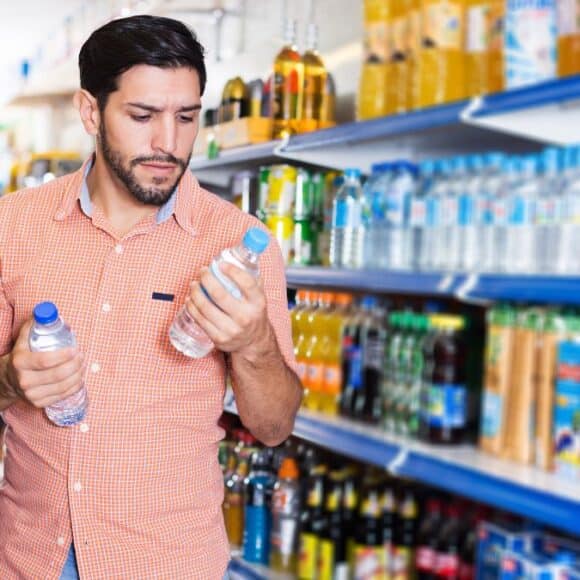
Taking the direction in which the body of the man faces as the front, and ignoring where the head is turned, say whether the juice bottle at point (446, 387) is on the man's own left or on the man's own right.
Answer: on the man's own left

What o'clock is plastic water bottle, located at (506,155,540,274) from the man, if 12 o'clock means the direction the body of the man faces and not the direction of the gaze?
The plastic water bottle is roughly at 9 o'clock from the man.

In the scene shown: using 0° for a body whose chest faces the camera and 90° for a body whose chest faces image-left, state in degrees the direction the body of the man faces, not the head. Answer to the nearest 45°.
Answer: approximately 0°

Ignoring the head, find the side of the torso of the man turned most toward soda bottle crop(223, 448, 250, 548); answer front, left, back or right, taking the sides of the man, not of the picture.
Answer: back

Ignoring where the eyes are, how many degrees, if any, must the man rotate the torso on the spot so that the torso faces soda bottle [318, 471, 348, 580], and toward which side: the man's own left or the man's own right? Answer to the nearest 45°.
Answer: approximately 135° to the man's own left

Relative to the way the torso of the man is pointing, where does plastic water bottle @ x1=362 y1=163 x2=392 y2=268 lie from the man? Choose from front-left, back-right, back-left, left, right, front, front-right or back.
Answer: back-left

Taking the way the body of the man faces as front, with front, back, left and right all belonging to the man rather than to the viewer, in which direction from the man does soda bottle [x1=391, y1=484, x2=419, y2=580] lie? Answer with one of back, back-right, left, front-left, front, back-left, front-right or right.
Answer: back-left

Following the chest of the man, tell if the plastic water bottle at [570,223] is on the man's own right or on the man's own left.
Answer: on the man's own left

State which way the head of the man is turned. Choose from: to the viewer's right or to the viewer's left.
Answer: to the viewer's right

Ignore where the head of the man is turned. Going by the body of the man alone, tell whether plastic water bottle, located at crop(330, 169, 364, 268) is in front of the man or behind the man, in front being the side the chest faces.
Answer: behind

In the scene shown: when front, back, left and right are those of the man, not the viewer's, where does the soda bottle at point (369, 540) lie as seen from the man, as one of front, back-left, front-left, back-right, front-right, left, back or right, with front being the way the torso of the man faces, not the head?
back-left
